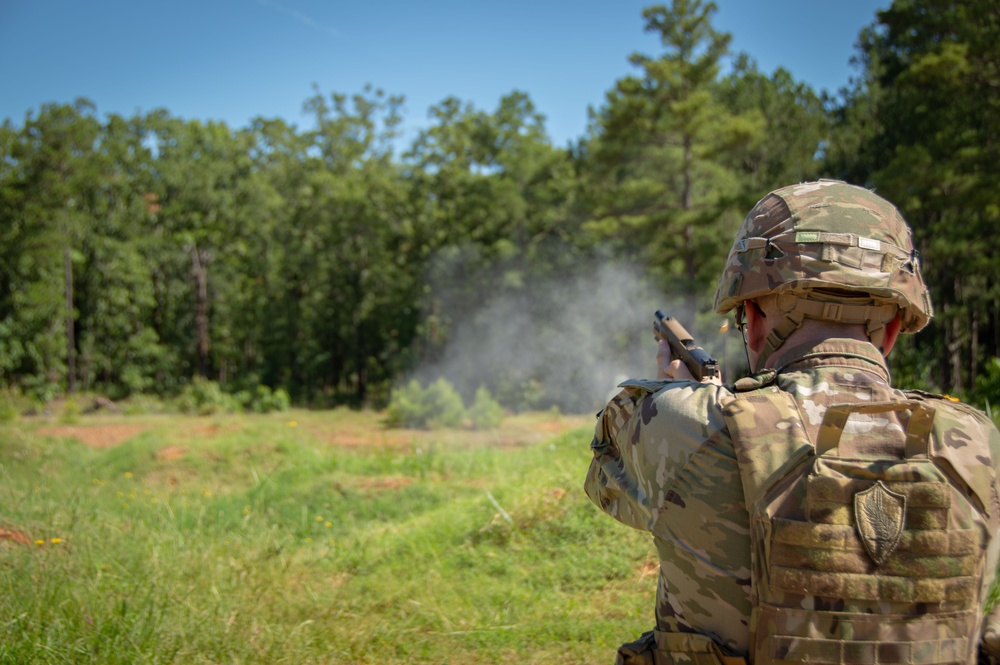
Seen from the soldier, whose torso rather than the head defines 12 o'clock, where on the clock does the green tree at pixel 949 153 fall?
The green tree is roughly at 2 o'clock from the soldier.

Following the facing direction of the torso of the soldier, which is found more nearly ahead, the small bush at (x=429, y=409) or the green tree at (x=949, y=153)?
the small bush

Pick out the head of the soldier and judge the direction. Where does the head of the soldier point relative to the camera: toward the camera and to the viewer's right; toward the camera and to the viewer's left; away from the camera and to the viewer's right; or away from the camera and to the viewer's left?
away from the camera and to the viewer's left

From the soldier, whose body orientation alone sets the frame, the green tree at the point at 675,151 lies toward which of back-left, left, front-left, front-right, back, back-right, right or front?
front-right

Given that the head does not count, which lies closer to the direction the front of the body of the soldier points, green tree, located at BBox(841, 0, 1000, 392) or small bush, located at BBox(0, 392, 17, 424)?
the small bush

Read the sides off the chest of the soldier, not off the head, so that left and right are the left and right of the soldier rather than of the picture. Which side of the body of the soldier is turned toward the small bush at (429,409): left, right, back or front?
front

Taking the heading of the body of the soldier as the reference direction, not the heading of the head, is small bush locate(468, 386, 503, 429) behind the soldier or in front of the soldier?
in front

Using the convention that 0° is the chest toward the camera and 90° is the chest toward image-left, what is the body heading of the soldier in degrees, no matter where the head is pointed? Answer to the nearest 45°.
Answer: approximately 135°

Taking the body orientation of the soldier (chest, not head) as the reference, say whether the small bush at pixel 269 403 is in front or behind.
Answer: in front

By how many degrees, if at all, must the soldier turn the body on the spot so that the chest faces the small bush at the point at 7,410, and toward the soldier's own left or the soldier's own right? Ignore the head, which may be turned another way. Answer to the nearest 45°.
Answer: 0° — they already face it

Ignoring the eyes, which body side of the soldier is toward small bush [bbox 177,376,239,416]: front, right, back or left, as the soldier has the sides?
front

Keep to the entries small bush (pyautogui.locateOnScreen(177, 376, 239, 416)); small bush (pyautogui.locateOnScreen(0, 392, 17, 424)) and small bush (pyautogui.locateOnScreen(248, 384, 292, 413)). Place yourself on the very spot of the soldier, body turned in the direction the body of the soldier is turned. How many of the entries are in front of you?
3

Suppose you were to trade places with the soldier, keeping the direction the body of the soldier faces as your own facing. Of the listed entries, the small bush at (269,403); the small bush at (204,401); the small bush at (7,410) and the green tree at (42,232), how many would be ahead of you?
4
